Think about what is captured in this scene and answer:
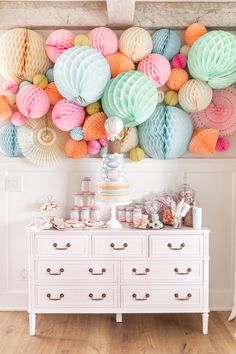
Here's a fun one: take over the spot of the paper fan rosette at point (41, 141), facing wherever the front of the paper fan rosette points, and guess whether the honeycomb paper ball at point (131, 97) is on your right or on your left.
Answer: on your left

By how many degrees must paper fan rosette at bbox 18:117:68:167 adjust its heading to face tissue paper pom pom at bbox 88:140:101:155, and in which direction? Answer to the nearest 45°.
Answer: approximately 90° to its left

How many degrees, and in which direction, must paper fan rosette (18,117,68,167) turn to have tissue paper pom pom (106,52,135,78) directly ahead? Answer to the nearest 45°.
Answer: approximately 45° to its left

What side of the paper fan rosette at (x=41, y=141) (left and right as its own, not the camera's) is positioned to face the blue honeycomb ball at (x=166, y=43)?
left

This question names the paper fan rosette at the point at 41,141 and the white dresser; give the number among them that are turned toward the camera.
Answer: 2

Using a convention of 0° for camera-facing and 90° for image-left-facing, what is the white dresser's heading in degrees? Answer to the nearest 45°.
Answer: approximately 0°

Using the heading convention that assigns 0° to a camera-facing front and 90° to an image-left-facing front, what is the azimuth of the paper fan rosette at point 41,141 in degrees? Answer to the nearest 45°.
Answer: approximately 0°
